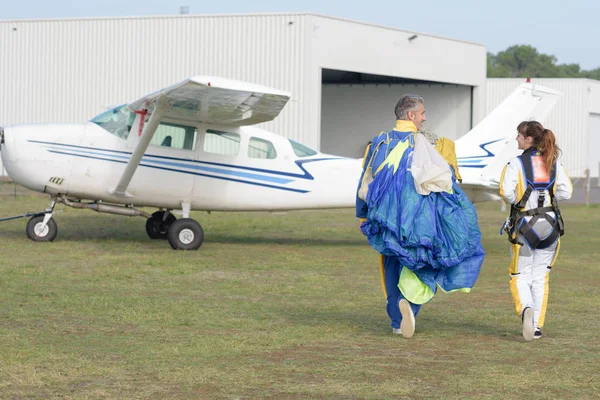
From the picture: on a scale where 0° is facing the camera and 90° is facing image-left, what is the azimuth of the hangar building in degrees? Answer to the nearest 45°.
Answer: approximately 315°

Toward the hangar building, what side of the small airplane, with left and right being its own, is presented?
right

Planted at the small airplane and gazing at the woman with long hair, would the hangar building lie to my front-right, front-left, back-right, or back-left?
back-left

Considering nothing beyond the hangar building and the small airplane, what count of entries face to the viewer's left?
1

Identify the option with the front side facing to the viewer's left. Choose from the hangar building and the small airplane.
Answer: the small airplane

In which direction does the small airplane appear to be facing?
to the viewer's left

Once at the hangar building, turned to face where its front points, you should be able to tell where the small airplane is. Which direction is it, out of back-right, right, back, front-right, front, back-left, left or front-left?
front-right

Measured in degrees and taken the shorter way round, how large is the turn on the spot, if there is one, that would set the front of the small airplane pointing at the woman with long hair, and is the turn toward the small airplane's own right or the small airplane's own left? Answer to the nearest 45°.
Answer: approximately 135° to the small airplane's own left
